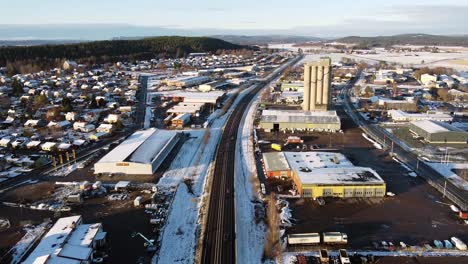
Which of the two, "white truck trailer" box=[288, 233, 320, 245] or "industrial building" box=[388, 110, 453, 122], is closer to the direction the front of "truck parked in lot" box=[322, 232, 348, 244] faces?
the industrial building

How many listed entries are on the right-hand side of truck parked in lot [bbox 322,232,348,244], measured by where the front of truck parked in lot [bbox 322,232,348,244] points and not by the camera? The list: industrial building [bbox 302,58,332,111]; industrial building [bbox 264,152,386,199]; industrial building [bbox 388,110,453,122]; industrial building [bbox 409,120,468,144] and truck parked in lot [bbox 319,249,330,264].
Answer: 1

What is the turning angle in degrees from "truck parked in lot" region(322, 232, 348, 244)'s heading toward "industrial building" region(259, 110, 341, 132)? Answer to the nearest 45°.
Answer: approximately 90° to its left

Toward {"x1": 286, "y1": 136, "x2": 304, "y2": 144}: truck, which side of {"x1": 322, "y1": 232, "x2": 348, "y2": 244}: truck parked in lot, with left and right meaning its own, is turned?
left

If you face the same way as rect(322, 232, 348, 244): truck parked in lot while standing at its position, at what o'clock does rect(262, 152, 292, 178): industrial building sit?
The industrial building is roughly at 8 o'clock from the truck parked in lot.

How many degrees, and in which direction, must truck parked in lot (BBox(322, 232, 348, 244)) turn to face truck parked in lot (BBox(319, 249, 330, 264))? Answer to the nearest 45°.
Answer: approximately 90° to its right

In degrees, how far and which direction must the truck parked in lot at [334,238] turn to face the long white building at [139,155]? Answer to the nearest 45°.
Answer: approximately 135° to its left

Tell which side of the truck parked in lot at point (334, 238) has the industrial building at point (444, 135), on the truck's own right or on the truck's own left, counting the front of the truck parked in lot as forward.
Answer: on the truck's own left

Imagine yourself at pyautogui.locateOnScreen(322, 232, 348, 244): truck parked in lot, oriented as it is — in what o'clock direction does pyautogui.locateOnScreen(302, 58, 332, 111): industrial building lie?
The industrial building is roughly at 9 o'clock from the truck parked in lot.

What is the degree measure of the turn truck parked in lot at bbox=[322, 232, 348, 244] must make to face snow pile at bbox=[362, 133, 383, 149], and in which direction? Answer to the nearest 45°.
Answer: approximately 90° to its left

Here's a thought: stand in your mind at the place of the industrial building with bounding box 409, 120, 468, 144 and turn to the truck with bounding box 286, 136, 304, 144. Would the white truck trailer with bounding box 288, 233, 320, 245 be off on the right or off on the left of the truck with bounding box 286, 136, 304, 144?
left

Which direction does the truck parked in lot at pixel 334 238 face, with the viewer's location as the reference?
facing to the right of the viewer

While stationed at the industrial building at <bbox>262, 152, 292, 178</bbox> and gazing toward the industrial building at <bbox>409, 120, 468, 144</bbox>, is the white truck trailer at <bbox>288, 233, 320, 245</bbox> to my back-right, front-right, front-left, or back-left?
back-right
